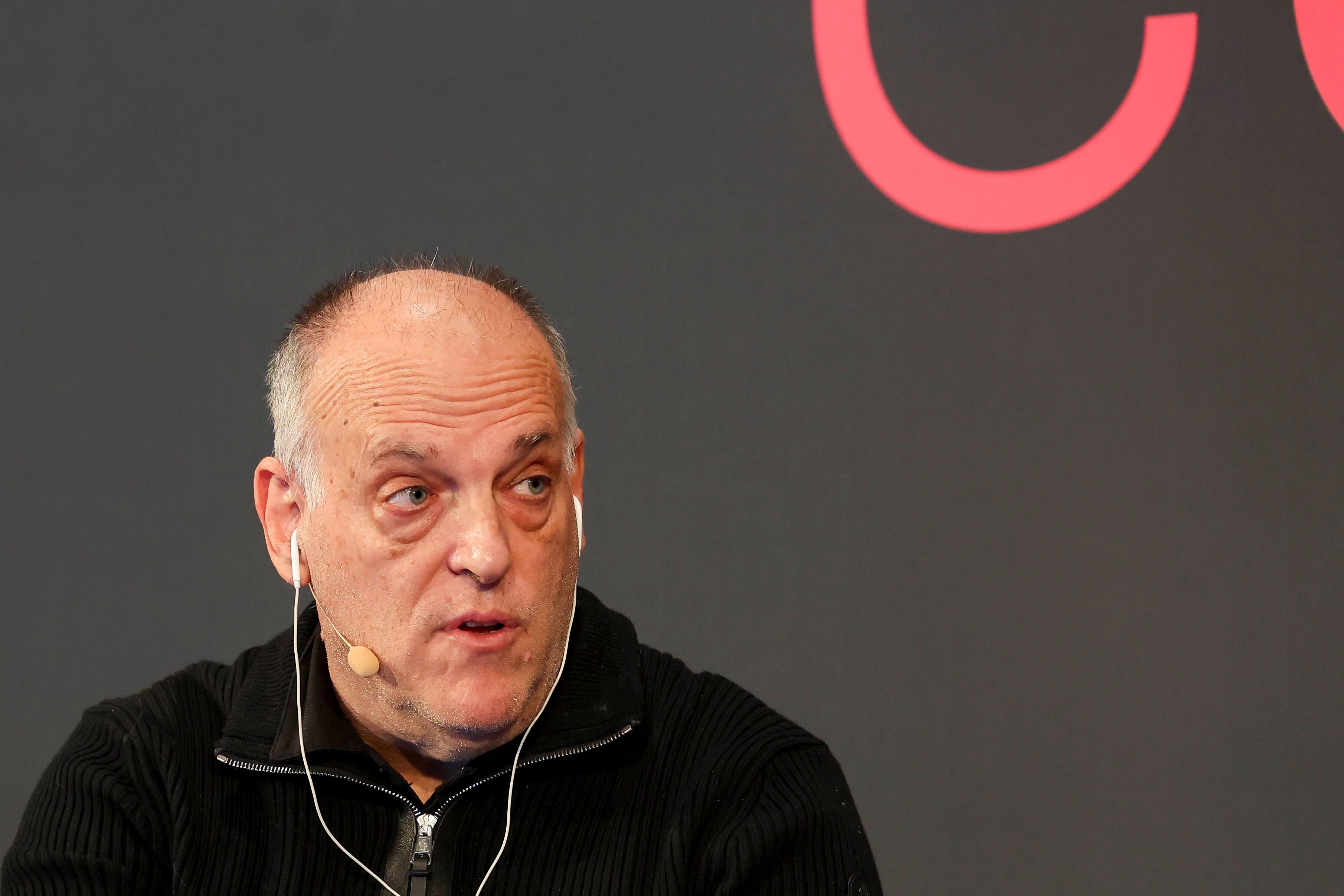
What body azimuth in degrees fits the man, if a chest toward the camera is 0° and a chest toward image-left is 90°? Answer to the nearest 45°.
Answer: approximately 0°
